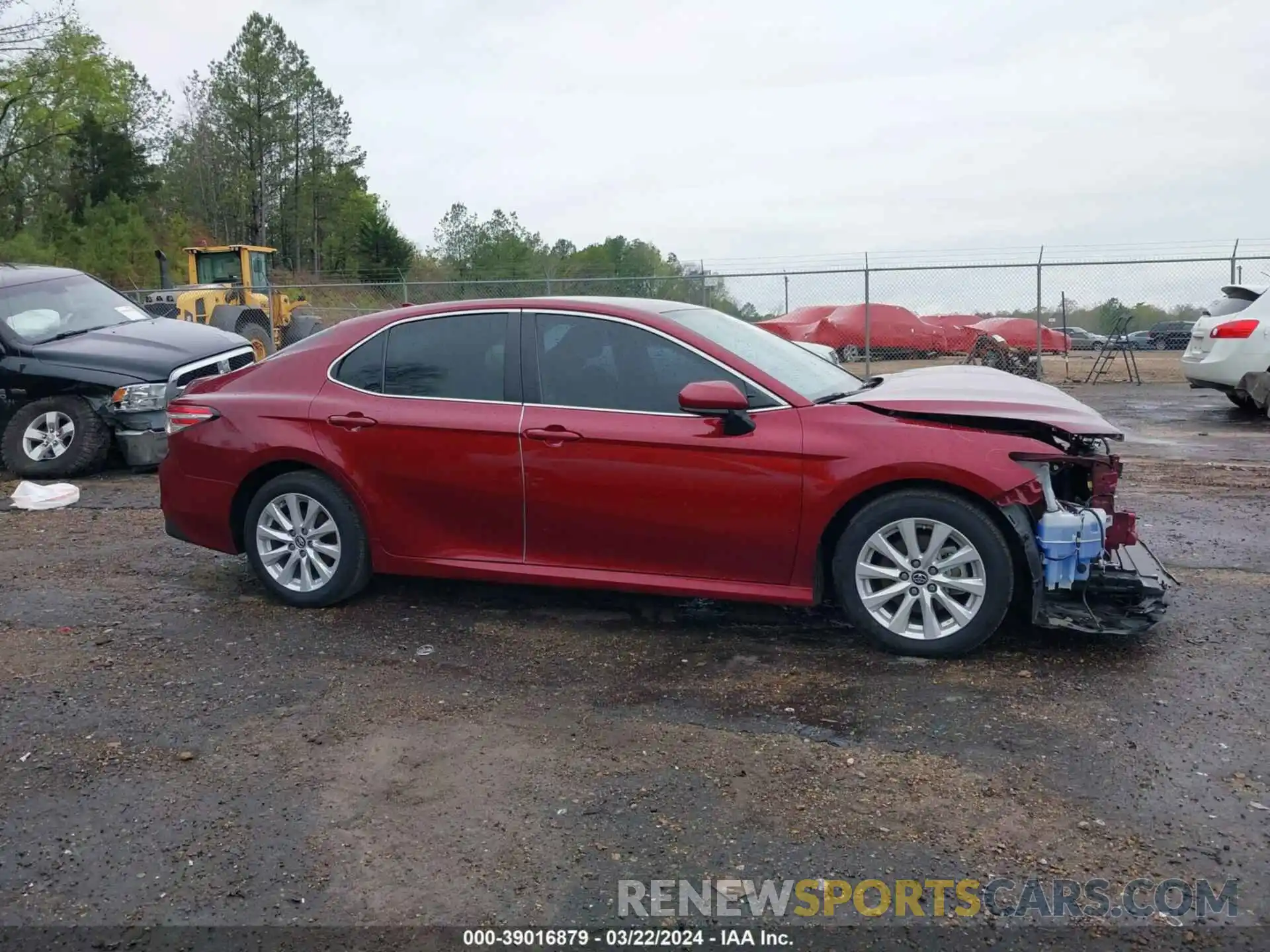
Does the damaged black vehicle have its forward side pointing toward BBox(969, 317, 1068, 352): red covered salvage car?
no

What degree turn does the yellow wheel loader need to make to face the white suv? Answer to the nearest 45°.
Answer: approximately 90° to its right

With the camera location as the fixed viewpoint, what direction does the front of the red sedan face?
facing to the right of the viewer

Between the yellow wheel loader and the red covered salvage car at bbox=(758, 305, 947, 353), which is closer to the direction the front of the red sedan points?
the red covered salvage car

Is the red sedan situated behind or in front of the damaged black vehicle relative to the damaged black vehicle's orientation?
in front

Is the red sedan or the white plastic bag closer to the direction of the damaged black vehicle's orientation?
the red sedan

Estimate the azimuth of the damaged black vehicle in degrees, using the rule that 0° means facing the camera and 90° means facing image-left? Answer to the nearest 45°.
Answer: approximately 315°

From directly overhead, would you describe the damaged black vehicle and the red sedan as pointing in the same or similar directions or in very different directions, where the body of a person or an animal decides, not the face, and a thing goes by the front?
same or similar directions

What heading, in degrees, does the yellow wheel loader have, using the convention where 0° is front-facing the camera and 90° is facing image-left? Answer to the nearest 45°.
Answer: approximately 225°

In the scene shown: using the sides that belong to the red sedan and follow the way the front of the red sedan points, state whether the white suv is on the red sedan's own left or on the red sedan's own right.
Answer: on the red sedan's own left

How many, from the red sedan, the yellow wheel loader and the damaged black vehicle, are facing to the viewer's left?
0

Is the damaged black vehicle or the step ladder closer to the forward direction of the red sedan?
the step ladder

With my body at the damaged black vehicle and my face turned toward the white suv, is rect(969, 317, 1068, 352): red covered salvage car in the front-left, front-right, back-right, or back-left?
front-left

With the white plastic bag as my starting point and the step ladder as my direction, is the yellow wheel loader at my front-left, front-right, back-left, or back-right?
front-left

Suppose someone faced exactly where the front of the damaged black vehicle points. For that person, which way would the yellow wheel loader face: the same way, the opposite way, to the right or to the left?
to the left
